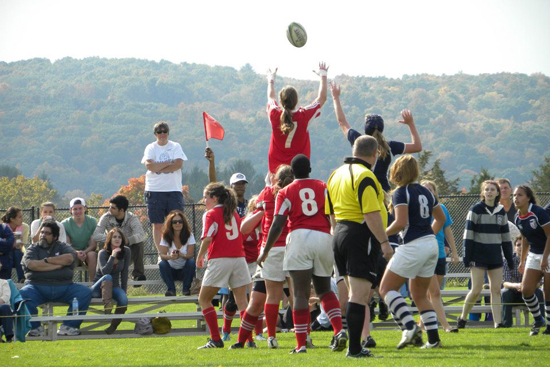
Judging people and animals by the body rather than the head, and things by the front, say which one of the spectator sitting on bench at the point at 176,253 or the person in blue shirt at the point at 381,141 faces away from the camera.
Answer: the person in blue shirt

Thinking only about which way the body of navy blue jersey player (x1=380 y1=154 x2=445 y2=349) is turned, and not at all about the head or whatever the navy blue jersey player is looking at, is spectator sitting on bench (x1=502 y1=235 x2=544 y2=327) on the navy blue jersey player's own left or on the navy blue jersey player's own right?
on the navy blue jersey player's own right

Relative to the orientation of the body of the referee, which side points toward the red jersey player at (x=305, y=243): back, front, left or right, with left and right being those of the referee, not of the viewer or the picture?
left

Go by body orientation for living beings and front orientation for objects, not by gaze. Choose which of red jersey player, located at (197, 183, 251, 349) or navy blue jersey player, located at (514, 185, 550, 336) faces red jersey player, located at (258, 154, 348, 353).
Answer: the navy blue jersey player

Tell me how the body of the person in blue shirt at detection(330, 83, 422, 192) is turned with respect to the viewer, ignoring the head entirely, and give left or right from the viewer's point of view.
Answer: facing away from the viewer

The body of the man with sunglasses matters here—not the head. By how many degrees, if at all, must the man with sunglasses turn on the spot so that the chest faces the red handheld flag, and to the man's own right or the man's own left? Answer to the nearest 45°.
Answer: approximately 45° to the man's own left
